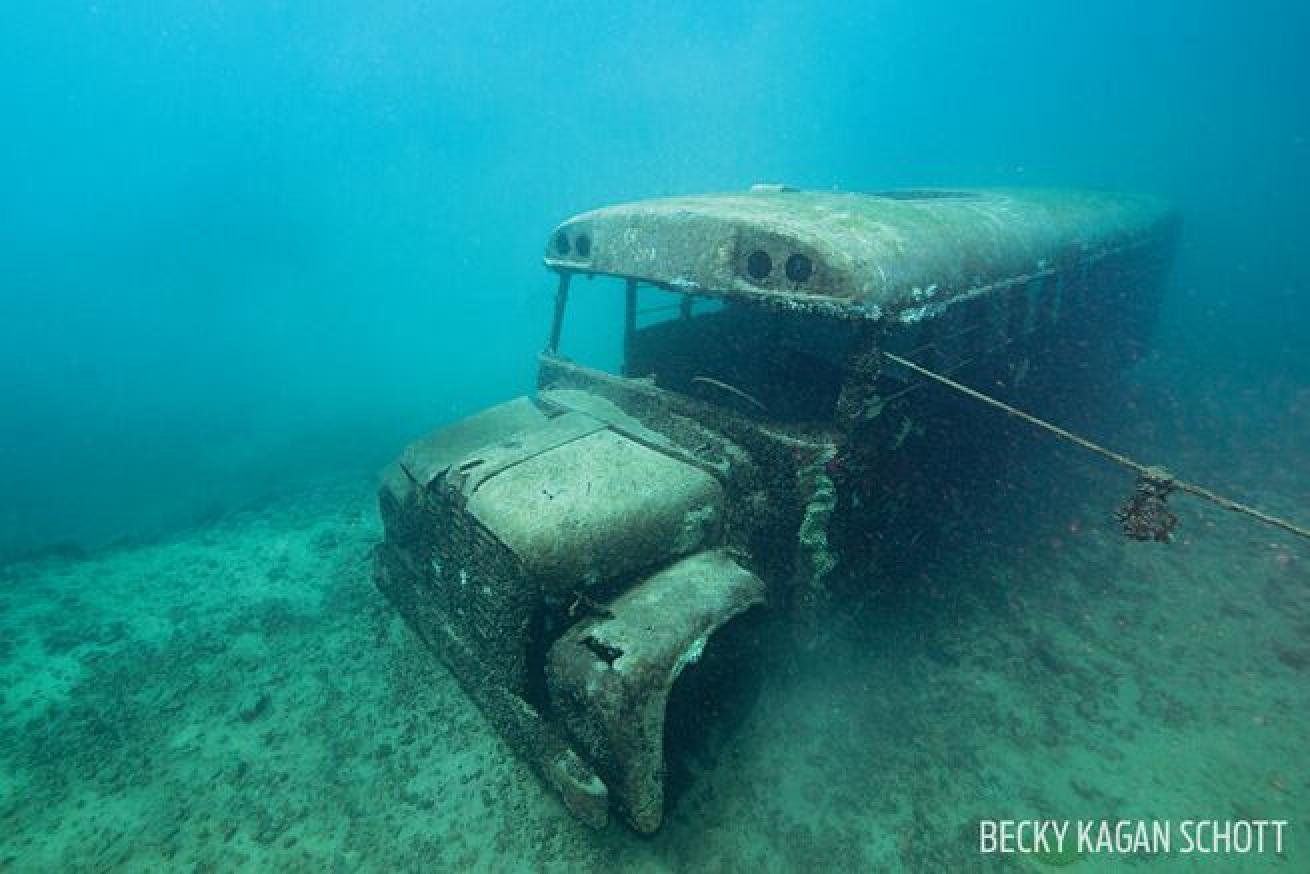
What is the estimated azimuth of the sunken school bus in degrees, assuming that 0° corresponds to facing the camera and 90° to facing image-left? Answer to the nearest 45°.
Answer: approximately 45°
